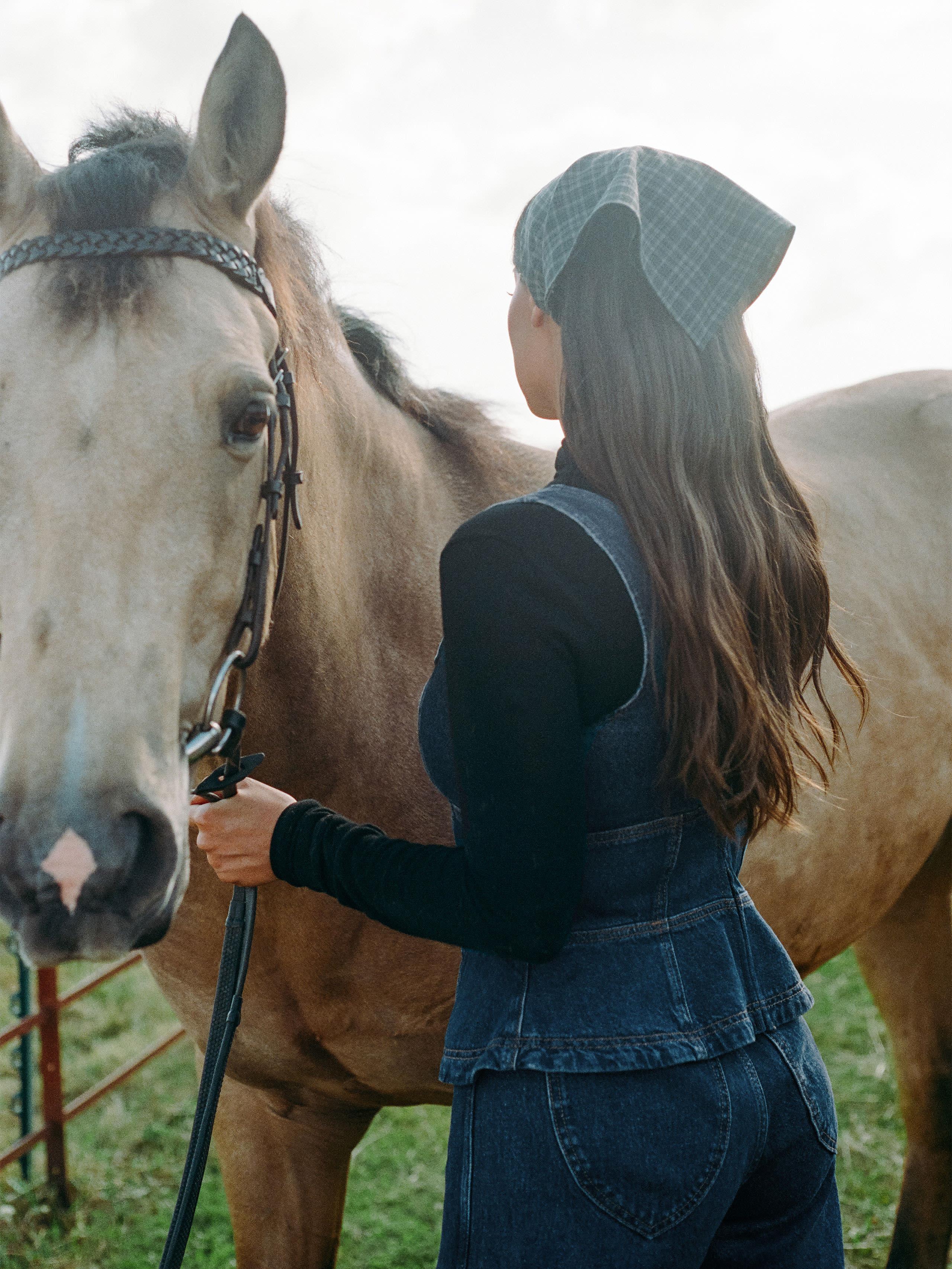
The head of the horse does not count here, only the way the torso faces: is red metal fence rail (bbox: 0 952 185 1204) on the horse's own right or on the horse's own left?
on the horse's own right

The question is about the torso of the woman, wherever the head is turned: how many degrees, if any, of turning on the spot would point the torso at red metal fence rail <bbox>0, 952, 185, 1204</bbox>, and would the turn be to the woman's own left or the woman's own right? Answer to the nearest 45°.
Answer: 0° — they already face it

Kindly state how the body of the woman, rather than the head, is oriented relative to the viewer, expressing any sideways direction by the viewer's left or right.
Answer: facing away from the viewer and to the left of the viewer

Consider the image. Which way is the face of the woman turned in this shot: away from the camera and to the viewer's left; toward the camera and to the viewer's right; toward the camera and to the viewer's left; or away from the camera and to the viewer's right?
away from the camera and to the viewer's left

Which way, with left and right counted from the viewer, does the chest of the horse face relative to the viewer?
facing the viewer and to the left of the viewer
